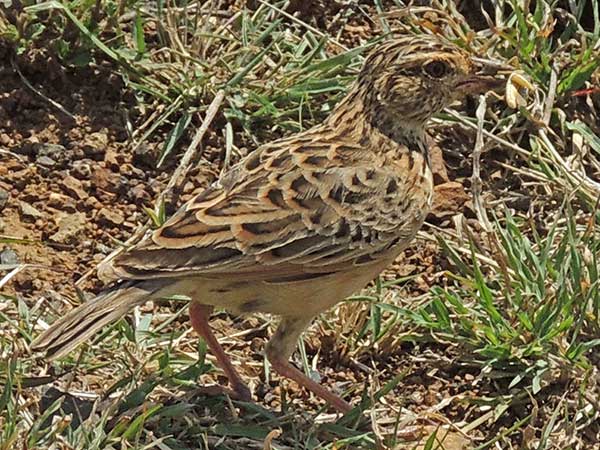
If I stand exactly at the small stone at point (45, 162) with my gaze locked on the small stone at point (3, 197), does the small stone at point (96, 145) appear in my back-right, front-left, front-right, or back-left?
back-left

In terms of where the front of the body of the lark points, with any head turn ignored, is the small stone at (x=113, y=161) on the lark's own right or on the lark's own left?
on the lark's own left

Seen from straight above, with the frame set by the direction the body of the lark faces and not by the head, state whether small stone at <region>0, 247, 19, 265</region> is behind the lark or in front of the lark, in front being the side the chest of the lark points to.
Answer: behind

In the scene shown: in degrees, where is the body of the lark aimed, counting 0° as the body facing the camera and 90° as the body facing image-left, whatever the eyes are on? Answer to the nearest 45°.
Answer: approximately 270°

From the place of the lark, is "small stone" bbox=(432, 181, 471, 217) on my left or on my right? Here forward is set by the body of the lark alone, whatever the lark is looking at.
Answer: on my left

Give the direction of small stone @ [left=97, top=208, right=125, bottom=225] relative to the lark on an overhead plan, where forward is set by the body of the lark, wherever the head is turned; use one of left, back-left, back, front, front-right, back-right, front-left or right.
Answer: back-left

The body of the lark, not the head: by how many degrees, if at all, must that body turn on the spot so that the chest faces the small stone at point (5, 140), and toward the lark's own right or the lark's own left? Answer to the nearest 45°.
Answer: approximately 135° to the lark's own left

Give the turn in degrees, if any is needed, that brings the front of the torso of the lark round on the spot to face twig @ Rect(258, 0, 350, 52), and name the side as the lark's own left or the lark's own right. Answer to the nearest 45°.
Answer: approximately 90° to the lark's own left

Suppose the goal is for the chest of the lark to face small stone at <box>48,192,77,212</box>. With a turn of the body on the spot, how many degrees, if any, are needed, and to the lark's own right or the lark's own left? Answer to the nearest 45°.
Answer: approximately 135° to the lark's own left

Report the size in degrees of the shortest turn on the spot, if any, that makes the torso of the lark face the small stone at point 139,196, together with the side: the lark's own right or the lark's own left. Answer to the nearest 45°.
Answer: approximately 135° to the lark's own left

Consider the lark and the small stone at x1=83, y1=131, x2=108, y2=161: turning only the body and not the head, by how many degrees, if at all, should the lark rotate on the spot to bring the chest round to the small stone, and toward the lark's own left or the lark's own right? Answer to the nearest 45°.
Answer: approximately 135° to the lark's own left
